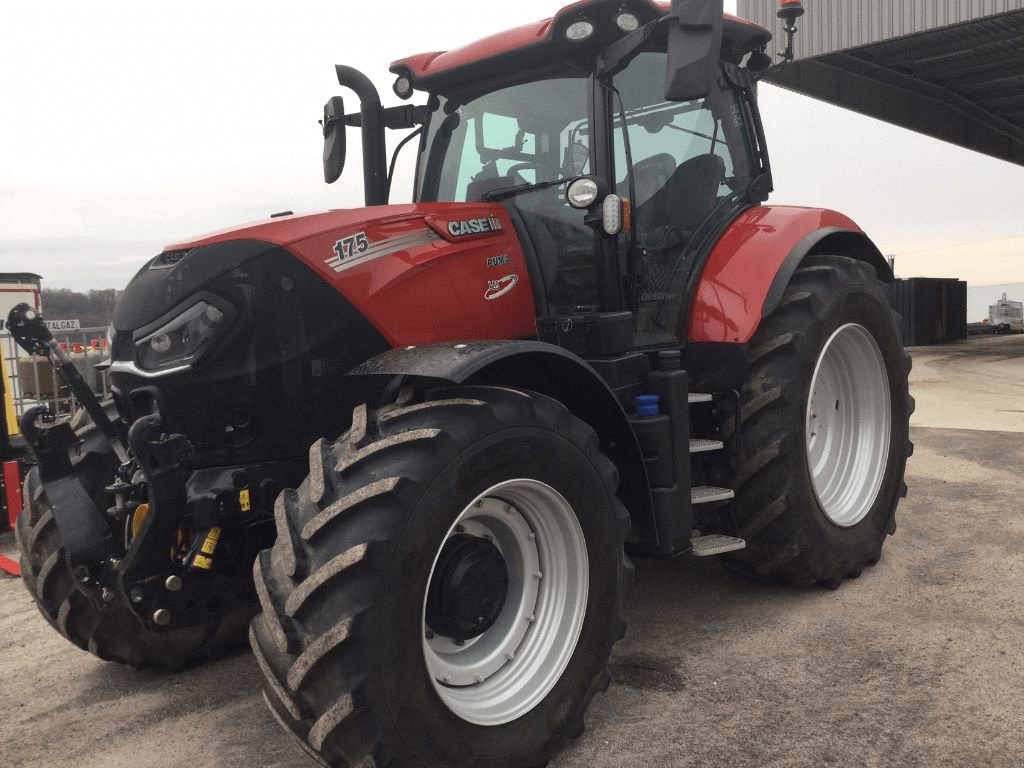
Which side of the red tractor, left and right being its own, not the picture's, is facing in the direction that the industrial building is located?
back

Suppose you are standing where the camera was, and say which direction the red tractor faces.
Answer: facing the viewer and to the left of the viewer

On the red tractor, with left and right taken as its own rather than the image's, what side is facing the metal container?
back
